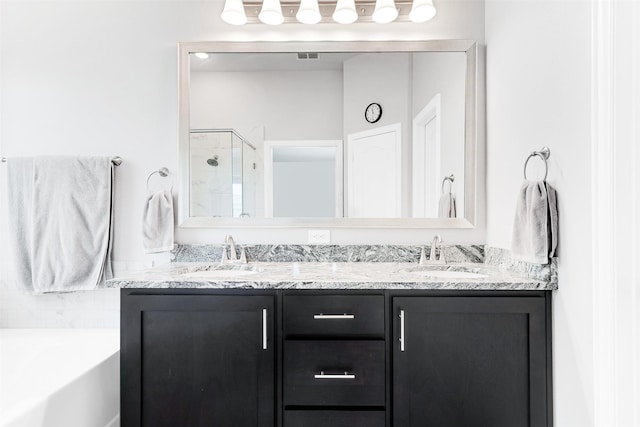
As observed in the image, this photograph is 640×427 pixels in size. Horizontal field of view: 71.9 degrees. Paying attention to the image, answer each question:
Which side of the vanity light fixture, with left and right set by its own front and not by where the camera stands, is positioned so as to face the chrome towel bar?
right

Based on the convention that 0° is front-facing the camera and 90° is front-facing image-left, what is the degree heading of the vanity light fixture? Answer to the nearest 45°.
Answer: approximately 0°

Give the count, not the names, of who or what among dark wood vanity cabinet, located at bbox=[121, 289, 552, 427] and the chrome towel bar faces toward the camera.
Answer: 2

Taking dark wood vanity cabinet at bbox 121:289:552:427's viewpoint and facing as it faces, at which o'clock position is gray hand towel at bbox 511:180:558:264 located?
The gray hand towel is roughly at 9 o'clock from the dark wood vanity cabinet.

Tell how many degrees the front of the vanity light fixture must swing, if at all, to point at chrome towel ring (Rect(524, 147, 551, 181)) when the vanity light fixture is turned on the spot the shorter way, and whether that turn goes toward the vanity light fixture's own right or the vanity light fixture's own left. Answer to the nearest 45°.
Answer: approximately 45° to the vanity light fixture's own left

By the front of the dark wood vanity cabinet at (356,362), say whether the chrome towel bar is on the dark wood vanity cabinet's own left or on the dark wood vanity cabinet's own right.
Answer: on the dark wood vanity cabinet's own right

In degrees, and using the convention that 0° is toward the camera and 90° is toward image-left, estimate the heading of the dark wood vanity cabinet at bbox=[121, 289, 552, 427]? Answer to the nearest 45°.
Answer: approximately 0°

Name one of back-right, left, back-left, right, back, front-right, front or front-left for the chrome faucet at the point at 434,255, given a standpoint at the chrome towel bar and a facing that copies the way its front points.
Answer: front-left

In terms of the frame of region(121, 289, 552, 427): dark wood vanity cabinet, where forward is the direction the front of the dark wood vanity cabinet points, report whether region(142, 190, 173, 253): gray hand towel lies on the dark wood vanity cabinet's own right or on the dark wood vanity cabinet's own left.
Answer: on the dark wood vanity cabinet's own right

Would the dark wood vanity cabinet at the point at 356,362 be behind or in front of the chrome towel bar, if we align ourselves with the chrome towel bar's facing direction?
in front

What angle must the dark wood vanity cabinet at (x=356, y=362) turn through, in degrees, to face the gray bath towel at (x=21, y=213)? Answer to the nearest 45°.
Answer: approximately 90° to its right
